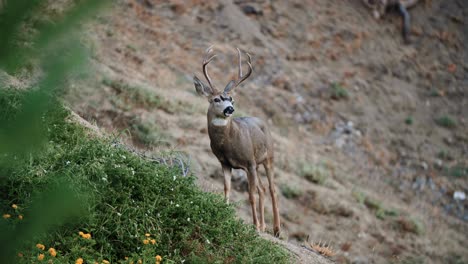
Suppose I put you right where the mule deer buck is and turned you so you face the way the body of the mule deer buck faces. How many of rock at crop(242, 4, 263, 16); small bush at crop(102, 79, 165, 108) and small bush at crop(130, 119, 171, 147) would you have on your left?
0

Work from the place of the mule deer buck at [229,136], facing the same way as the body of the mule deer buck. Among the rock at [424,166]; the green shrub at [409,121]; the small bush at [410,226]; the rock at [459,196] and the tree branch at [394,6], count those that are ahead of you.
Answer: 0

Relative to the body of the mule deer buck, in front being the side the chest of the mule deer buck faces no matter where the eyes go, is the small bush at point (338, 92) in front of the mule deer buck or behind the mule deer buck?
behind

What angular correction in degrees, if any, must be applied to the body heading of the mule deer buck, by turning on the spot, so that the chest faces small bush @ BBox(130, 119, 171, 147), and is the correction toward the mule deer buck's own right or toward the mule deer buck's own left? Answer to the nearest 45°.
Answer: approximately 135° to the mule deer buck's own right

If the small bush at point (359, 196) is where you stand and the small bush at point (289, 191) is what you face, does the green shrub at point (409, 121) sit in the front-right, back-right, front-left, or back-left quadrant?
back-right

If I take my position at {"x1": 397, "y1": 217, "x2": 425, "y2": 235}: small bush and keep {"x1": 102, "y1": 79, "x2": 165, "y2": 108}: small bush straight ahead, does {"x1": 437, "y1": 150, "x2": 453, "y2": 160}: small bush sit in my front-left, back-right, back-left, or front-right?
back-right

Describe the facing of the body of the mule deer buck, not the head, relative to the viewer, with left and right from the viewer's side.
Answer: facing the viewer and to the left of the viewer

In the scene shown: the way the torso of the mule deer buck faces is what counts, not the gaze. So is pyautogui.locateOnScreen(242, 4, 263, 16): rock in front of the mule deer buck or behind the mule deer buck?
behind

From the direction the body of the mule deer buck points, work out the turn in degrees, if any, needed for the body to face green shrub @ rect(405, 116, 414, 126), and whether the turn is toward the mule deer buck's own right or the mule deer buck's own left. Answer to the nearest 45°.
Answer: approximately 180°

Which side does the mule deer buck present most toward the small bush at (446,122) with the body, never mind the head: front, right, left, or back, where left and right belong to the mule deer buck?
back
